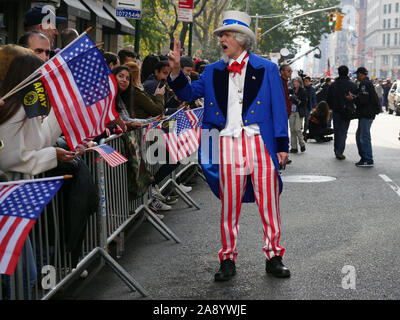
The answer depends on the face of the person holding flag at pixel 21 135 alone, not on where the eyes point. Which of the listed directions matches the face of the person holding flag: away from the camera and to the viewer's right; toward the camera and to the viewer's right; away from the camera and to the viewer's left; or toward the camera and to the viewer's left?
away from the camera and to the viewer's right

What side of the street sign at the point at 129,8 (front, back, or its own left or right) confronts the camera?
front

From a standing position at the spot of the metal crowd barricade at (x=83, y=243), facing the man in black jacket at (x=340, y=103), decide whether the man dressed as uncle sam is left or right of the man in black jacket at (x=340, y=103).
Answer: right

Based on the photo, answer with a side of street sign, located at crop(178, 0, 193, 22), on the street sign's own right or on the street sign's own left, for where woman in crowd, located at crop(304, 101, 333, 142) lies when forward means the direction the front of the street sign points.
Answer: on the street sign's own left

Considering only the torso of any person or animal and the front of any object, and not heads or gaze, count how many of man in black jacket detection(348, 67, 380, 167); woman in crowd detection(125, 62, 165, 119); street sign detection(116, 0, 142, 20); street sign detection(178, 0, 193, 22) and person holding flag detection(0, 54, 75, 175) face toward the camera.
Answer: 2

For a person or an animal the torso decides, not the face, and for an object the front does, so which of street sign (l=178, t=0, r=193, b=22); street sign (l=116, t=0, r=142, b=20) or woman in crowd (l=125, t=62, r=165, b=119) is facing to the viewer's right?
the woman in crowd

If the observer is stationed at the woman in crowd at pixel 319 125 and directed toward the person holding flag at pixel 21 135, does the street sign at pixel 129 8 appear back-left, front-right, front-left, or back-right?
front-right

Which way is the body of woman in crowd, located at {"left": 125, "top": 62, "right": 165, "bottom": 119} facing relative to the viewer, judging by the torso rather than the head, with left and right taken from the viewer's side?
facing to the right of the viewer

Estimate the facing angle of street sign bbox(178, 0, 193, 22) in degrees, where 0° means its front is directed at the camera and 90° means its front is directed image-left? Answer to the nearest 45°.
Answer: approximately 0°

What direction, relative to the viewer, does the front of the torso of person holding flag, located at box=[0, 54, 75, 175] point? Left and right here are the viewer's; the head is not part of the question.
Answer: facing to the right of the viewer
